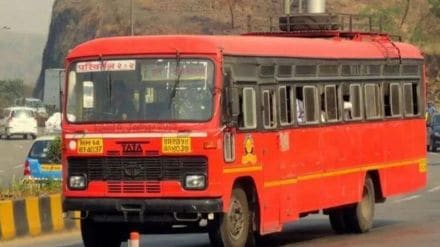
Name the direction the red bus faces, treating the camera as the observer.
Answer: facing the viewer and to the left of the viewer
